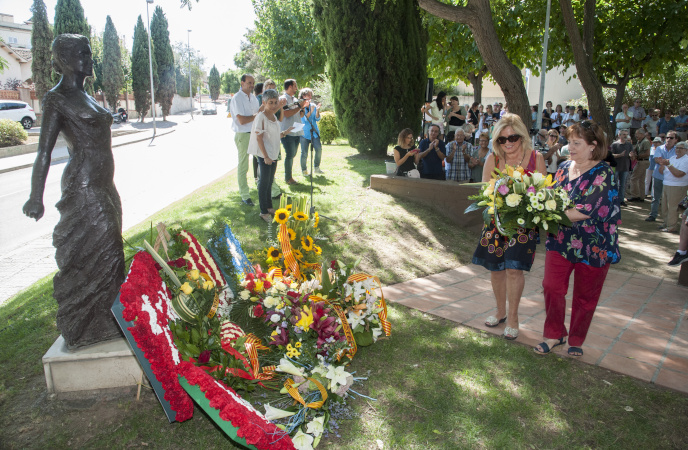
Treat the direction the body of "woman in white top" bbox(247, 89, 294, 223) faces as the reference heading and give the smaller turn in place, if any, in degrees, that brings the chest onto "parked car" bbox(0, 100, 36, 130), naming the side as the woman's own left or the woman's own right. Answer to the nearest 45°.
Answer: approximately 180°

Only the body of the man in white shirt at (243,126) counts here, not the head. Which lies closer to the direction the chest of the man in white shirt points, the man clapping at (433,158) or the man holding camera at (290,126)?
the man clapping

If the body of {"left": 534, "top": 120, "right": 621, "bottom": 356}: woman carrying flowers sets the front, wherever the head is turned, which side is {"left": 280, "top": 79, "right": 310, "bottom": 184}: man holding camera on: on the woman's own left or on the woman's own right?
on the woman's own right

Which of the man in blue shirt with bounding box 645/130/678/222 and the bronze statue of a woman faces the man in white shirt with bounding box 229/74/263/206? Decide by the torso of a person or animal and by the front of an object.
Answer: the man in blue shirt

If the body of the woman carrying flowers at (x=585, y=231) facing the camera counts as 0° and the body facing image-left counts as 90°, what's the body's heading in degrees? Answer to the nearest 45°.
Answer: approximately 45°

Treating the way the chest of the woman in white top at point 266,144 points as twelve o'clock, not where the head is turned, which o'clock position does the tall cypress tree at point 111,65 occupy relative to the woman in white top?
The tall cypress tree is roughly at 7 o'clock from the woman in white top.

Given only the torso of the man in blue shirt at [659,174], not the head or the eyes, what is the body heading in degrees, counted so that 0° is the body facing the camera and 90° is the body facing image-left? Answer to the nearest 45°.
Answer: approximately 45°

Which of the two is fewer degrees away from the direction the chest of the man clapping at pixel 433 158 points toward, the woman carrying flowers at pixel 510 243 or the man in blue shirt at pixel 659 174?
the woman carrying flowers

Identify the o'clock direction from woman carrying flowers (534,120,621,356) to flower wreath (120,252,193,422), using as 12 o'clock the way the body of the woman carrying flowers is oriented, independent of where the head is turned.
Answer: The flower wreath is roughly at 12 o'clock from the woman carrying flowers.

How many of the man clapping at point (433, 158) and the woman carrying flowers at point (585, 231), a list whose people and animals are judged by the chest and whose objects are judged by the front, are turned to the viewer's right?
0

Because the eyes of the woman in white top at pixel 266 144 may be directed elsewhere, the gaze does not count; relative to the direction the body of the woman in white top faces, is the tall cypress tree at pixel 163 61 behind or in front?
behind

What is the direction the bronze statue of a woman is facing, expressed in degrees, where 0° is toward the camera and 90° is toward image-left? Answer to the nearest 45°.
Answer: approximately 315°
